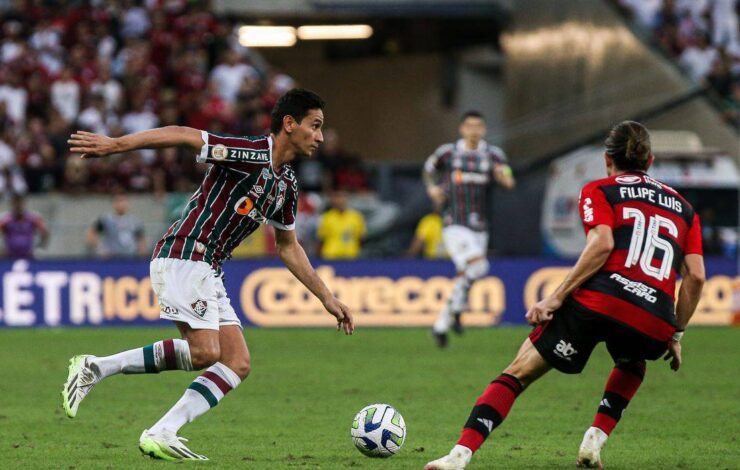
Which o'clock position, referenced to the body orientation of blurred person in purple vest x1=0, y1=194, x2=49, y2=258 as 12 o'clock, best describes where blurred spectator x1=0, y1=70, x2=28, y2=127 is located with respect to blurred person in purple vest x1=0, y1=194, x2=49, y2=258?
blurred spectator x1=0, y1=70, x2=28, y2=127 is roughly at 6 o'clock from blurred person in purple vest x1=0, y1=194, x2=49, y2=258.

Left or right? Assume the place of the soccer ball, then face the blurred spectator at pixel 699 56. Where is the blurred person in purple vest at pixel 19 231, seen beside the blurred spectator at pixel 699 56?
left

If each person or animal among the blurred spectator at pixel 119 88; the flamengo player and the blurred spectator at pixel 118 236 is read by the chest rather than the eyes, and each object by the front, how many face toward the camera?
2

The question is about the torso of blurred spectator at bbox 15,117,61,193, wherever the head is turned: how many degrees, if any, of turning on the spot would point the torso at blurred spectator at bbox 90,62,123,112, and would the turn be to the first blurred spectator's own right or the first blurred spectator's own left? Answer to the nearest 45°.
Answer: approximately 135° to the first blurred spectator's own left

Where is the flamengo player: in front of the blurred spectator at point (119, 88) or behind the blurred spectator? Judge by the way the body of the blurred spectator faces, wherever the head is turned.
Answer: in front

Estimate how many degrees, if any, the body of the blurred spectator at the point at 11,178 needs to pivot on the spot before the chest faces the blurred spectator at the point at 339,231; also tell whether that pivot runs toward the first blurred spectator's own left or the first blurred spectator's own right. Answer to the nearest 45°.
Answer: approximately 45° to the first blurred spectator's own left

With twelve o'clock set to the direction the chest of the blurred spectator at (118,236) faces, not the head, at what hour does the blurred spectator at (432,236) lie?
the blurred spectator at (432,236) is roughly at 9 o'clock from the blurred spectator at (118,236).
